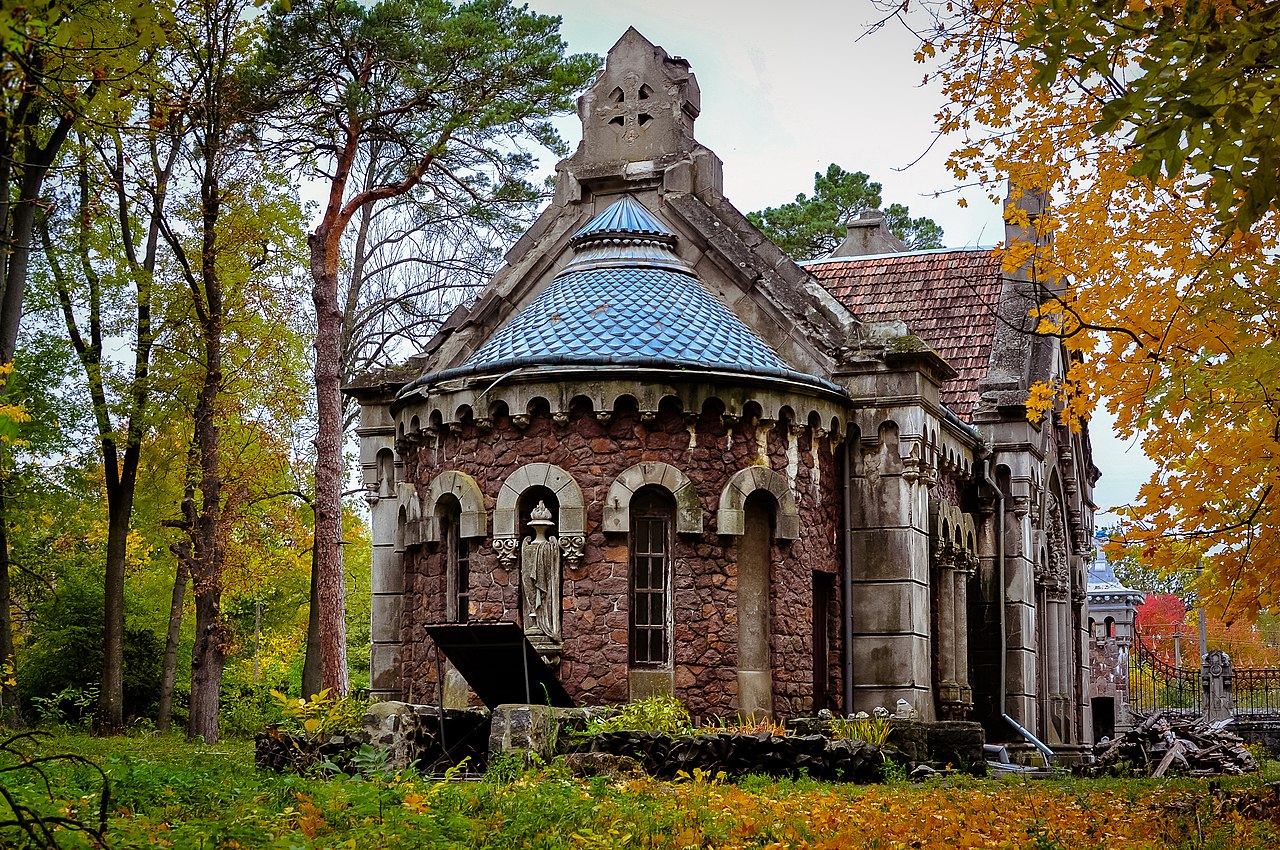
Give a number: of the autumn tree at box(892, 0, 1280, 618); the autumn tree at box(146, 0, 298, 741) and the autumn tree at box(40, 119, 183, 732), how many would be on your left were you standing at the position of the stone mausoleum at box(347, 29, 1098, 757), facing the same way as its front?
2

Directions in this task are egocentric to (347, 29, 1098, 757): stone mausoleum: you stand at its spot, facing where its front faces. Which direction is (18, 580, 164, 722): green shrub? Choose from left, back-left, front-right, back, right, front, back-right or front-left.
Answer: left

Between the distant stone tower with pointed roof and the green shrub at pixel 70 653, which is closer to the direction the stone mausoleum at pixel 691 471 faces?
the distant stone tower with pointed roof

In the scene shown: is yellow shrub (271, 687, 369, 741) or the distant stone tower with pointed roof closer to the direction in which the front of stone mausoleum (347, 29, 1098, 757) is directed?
the distant stone tower with pointed roof

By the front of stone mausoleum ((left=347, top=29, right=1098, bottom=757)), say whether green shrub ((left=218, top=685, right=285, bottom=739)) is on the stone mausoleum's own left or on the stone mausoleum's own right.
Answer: on the stone mausoleum's own left

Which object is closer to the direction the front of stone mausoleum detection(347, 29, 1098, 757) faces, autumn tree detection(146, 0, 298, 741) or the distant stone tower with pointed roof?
the distant stone tower with pointed roof

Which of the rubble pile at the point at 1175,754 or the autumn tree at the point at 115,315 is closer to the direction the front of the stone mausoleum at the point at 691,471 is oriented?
the rubble pile

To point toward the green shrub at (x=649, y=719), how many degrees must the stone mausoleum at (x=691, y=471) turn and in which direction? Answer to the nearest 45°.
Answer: approximately 135° to its right

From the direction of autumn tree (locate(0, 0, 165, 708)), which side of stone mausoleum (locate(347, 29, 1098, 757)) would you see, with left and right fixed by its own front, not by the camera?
back
